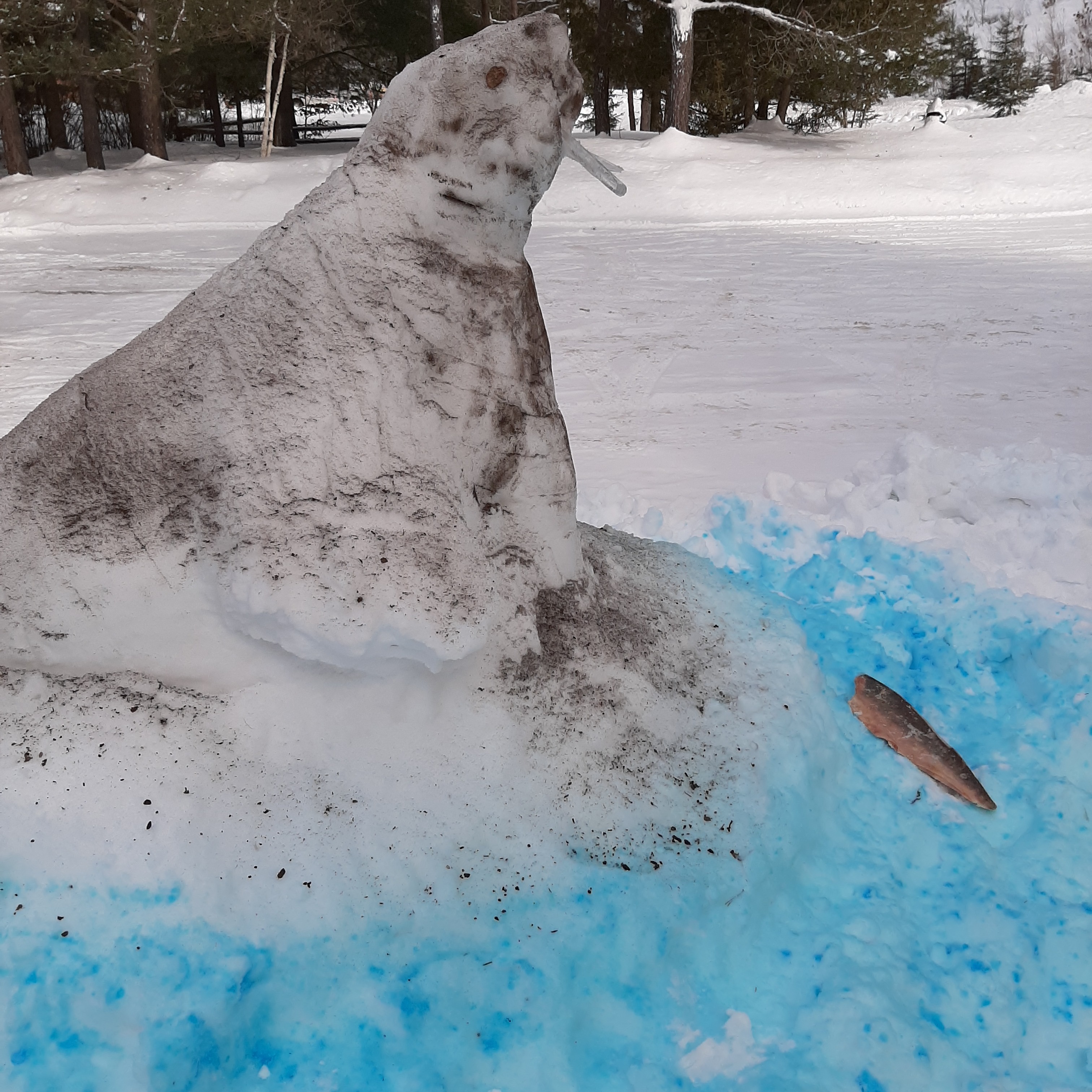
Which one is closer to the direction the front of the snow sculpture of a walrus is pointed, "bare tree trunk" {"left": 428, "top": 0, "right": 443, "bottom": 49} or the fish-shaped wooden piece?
the fish-shaped wooden piece

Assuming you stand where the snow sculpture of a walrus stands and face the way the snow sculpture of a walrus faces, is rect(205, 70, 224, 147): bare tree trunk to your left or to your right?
on your left

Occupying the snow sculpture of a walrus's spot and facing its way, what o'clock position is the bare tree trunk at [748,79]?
The bare tree trunk is roughly at 10 o'clock from the snow sculpture of a walrus.

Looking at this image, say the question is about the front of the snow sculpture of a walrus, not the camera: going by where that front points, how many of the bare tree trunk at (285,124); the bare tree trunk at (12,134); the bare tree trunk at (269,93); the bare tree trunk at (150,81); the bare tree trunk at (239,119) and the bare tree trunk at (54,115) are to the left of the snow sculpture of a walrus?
6

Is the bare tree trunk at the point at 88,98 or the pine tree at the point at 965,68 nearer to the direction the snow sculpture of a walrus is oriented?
the pine tree

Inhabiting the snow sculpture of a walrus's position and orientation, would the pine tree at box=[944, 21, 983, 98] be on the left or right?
on its left

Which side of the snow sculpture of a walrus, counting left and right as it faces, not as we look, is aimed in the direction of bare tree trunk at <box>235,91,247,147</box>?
left

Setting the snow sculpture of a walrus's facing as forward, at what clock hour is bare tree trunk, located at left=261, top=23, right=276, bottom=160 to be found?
The bare tree trunk is roughly at 9 o'clock from the snow sculpture of a walrus.

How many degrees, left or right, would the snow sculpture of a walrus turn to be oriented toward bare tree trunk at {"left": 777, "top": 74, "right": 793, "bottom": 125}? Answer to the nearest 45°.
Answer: approximately 45° to its left

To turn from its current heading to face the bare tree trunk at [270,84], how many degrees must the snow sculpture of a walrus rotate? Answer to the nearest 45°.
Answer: approximately 90° to its left

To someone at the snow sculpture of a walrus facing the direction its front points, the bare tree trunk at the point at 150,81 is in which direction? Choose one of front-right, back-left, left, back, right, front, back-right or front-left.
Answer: left

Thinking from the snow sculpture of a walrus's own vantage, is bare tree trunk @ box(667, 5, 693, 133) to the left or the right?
on its left

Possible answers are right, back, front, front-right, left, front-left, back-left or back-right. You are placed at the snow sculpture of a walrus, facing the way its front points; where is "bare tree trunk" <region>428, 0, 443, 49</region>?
left

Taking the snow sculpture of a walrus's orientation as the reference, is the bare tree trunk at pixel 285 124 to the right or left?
on its left

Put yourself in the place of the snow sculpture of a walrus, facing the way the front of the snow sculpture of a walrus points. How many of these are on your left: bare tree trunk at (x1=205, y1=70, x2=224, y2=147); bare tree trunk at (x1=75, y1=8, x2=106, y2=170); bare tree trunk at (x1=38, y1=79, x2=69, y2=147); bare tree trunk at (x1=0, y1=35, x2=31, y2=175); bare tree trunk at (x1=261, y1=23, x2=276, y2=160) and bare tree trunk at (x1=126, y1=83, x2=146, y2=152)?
6

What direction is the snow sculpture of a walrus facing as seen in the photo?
to the viewer's right

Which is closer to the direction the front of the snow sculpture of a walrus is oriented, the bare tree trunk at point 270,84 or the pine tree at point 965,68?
the pine tree
